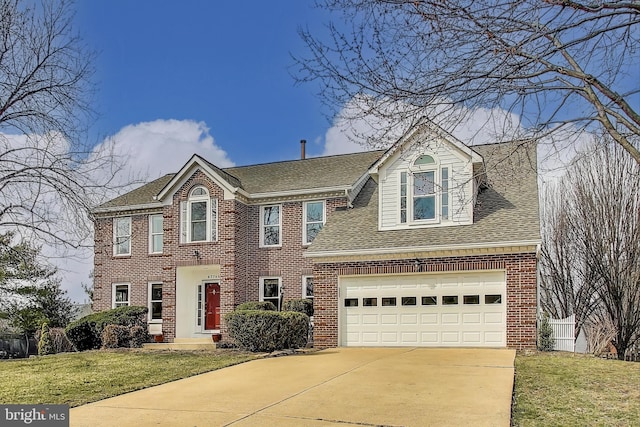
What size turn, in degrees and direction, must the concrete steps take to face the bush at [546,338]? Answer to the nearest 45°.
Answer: approximately 45° to its left

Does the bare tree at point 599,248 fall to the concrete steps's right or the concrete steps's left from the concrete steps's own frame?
on its left

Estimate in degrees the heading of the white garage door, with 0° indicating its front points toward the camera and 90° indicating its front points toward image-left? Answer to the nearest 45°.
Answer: approximately 0°

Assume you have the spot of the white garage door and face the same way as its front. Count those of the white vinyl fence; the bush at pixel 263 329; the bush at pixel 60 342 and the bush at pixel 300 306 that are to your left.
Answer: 1

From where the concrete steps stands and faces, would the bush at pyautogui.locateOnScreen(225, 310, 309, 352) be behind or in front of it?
in front

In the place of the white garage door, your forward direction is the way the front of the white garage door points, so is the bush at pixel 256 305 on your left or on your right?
on your right

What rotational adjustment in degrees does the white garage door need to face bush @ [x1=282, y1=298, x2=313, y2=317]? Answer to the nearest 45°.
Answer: approximately 135° to its right
